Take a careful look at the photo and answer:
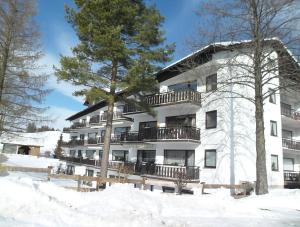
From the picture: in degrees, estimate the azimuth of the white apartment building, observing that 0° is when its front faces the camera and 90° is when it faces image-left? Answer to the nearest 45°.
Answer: approximately 45°

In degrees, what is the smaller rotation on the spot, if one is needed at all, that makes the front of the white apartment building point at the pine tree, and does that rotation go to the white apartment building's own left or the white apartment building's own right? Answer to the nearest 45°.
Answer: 0° — it already faces it
